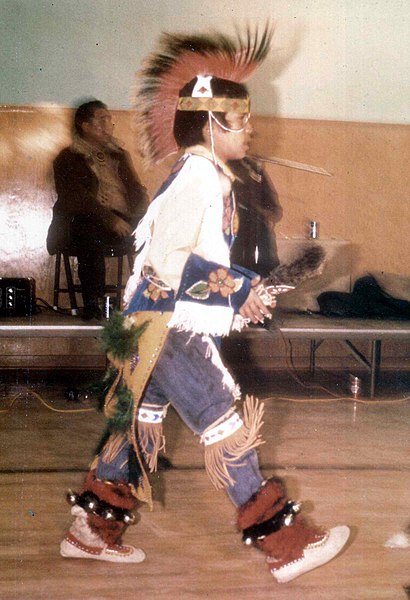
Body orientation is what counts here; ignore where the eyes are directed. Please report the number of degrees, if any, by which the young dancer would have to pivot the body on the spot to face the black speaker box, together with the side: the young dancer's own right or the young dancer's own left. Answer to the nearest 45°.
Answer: approximately 90° to the young dancer's own left

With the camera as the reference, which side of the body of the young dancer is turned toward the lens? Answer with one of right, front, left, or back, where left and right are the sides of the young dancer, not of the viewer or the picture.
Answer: right

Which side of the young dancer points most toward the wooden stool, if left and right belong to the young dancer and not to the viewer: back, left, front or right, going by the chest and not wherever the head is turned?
left

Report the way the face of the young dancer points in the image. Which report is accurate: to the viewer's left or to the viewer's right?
to the viewer's right

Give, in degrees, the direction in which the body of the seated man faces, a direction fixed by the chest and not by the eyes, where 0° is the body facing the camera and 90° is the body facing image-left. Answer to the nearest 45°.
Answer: approximately 315°

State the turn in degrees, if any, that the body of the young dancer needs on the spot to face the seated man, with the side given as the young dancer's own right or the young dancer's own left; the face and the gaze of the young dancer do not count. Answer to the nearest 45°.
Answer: approximately 90° to the young dancer's own left

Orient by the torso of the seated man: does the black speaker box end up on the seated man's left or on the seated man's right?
on the seated man's right
